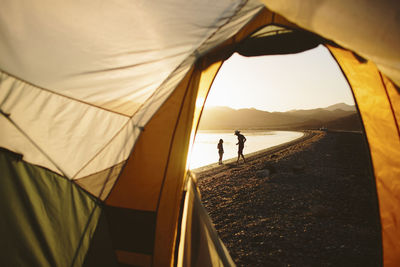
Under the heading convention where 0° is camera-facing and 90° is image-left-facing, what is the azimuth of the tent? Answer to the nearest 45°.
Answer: approximately 180°
